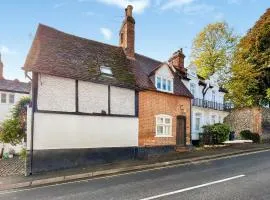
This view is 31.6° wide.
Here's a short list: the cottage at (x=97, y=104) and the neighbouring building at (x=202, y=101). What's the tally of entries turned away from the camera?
0

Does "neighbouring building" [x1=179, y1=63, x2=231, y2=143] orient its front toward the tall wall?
no

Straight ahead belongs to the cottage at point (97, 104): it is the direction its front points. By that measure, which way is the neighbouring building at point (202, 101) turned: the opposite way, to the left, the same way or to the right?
the same way

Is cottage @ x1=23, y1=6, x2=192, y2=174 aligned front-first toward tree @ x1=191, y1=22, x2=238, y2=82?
no

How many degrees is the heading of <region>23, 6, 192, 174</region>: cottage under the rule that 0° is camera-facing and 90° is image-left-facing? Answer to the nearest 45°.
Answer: approximately 315°

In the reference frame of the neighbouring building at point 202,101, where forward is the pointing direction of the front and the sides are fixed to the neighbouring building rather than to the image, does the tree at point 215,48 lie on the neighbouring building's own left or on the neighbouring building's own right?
on the neighbouring building's own left

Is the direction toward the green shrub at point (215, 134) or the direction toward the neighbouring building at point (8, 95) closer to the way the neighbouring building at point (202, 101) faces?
the green shrub

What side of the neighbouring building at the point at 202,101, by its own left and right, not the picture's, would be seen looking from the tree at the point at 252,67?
left

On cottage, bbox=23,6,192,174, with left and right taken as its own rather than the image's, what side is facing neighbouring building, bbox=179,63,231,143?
left

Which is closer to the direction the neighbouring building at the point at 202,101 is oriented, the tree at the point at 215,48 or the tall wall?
the tall wall

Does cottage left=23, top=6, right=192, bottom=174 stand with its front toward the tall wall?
no

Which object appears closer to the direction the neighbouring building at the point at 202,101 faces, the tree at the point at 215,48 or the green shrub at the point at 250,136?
the green shrub

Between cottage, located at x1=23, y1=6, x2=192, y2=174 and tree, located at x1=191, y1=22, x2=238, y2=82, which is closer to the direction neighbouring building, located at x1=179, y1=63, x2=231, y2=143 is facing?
the cottage
